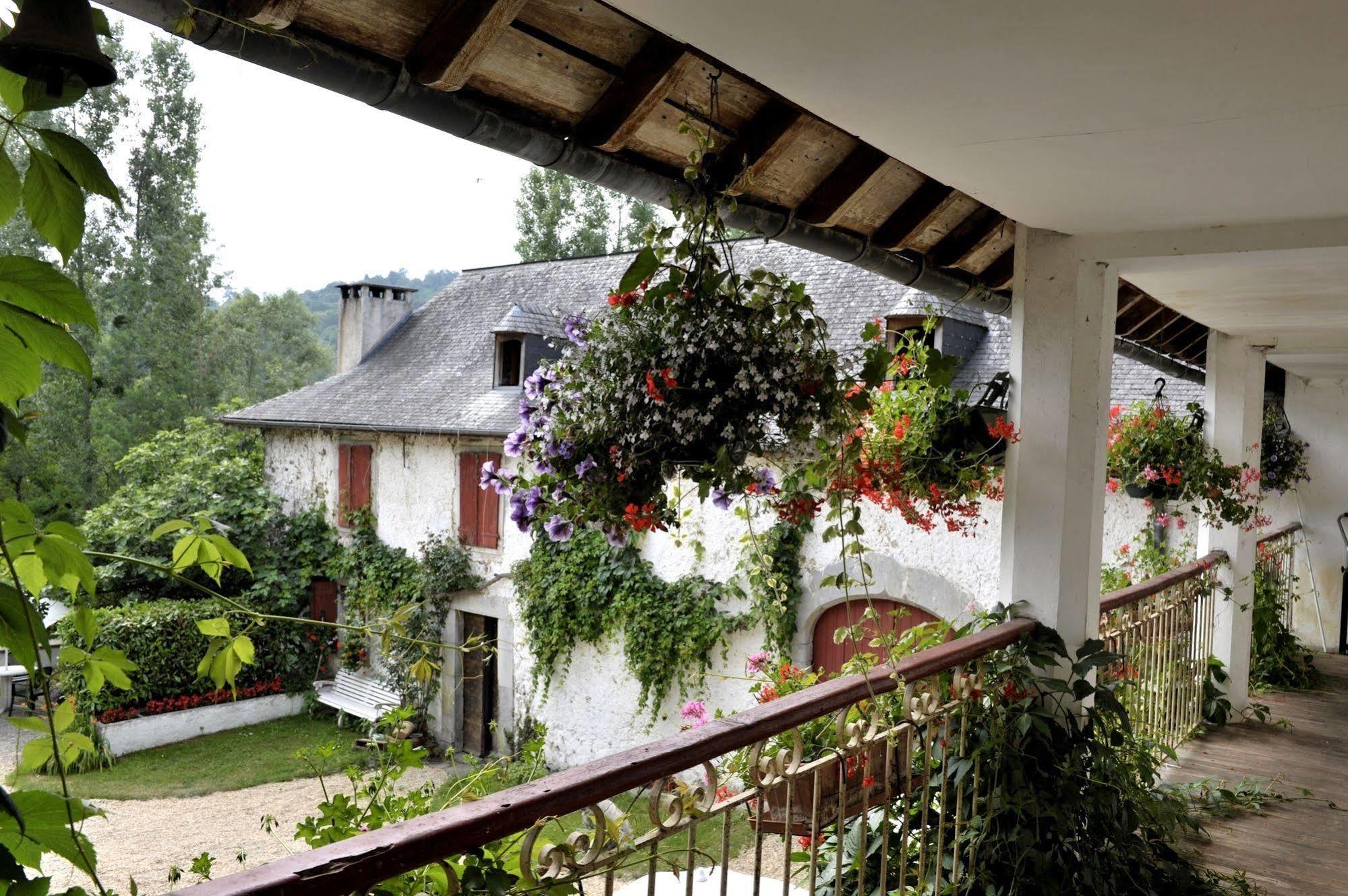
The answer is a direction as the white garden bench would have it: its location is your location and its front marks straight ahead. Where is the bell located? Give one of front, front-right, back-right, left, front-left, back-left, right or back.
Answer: front-left

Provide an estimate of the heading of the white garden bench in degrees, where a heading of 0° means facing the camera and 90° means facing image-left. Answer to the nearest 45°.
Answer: approximately 45°

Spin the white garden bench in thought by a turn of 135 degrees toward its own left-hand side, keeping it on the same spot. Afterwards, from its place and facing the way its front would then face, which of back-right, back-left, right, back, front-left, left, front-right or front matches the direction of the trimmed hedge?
back

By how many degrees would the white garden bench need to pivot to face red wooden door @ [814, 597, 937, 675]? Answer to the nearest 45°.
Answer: approximately 90° to its left

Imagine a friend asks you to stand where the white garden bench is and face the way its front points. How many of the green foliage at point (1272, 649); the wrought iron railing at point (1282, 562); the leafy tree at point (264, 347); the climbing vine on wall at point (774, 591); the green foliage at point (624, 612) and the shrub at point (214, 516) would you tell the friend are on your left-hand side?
4

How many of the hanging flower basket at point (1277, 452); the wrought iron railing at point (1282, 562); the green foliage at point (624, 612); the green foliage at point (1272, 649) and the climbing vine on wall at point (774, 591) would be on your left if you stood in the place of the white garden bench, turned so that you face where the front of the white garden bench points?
5

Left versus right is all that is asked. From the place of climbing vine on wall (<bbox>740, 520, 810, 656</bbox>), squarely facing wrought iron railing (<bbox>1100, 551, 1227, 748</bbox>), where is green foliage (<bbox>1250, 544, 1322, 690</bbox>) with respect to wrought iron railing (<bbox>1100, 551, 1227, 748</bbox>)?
left

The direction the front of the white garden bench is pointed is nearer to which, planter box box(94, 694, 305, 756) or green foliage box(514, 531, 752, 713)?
the planter box

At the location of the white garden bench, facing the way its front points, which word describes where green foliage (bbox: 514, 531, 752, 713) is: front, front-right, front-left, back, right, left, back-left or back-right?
left

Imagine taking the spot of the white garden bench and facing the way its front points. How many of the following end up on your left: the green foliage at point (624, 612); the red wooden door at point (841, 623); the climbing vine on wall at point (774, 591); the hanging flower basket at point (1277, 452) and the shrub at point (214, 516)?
4

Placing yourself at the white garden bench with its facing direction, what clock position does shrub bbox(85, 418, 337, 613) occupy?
The shrub is roughly at 3 o'clock from the white garden bench.

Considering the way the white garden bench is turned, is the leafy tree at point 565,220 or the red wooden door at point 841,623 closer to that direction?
the red wooden door

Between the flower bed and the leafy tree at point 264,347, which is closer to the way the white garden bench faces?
the flower bed

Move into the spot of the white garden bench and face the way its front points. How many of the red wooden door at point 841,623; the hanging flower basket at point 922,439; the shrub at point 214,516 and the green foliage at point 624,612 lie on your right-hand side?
1

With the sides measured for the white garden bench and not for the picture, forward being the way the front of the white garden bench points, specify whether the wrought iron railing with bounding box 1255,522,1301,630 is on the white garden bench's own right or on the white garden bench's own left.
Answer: on the white garden bench's own left

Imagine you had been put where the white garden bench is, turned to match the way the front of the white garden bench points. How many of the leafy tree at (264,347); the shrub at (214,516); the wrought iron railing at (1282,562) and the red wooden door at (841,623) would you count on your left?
2

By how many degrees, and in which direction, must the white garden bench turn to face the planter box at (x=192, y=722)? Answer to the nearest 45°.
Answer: approximately 45° to its right

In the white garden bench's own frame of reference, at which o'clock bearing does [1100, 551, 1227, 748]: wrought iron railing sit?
The wrought iron railing is roughly at 10 o'clock from the white garden bench.

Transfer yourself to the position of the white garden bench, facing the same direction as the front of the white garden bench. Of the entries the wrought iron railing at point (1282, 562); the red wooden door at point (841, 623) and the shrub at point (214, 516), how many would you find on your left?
2

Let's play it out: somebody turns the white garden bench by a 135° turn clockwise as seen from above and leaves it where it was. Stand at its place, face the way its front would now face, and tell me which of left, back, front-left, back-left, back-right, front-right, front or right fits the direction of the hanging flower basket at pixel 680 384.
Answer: back

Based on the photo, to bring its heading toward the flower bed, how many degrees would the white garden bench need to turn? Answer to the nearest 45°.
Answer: approximately 45° to its right
